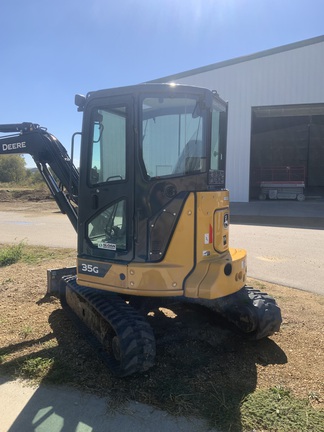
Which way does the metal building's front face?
toward the camera

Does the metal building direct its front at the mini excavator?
yes

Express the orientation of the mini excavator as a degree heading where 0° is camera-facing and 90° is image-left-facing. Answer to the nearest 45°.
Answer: approximately 135°

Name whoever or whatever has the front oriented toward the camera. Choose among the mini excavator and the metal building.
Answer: the metal building

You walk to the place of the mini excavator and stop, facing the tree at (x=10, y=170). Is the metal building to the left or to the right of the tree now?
right

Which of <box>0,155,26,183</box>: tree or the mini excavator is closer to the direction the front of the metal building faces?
the mini excavator

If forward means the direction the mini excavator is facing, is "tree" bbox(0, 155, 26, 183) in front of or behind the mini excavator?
in front

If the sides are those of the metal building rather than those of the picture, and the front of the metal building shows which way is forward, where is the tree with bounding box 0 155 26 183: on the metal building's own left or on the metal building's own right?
on the metal building's own right

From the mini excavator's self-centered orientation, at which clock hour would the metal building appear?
The metal building is roughly at 2 o'clock from the mini excavator.

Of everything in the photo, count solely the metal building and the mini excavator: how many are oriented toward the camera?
1

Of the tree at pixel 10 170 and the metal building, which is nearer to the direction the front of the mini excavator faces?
the tree
